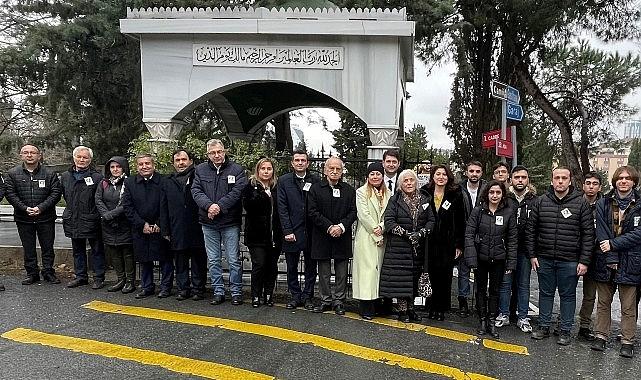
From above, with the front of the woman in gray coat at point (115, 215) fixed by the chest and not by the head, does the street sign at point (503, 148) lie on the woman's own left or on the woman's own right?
on the woman's own left

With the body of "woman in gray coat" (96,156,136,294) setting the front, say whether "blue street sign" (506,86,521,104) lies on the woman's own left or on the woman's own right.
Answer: on the woman's own left

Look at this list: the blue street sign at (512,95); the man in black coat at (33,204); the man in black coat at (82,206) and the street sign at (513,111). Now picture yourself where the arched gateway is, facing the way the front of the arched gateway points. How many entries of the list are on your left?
2

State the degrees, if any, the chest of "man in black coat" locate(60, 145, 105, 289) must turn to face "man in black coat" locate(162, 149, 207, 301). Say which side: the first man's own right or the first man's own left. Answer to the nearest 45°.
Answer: approximately 45° to the first man's own left

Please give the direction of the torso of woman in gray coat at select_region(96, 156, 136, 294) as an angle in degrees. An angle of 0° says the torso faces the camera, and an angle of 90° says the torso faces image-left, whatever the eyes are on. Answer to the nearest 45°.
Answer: approximately 0°

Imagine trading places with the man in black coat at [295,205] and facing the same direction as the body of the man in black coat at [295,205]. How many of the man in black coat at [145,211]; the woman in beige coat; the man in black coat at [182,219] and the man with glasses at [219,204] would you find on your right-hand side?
3
